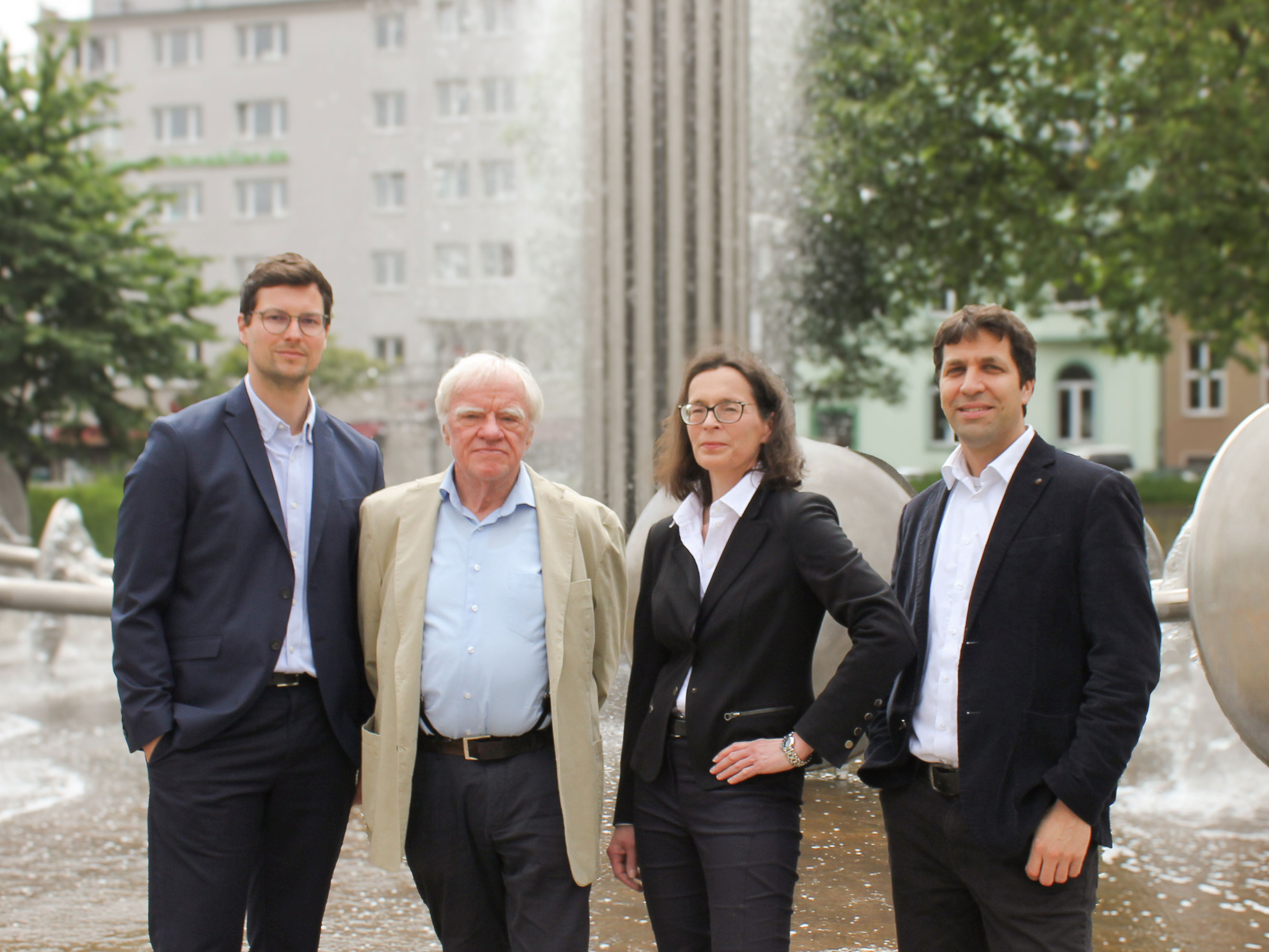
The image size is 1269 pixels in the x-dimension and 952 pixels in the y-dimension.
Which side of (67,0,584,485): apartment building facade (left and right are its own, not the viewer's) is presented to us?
front

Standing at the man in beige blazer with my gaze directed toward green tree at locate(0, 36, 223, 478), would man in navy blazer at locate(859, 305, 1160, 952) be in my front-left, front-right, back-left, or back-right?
back-right

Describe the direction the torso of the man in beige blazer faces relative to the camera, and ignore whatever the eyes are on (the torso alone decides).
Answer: toward the camera

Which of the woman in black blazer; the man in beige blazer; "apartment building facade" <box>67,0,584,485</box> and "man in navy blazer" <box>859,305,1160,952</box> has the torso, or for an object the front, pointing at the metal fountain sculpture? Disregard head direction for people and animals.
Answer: the apartment building facade

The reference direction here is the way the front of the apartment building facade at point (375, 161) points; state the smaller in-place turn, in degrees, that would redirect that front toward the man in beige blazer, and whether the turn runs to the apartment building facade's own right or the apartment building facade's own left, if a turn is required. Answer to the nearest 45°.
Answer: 0° — it already faces them

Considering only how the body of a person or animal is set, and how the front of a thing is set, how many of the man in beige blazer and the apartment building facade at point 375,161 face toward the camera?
2

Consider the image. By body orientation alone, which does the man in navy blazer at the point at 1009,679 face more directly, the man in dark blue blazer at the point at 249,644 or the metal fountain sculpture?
the man in dark blue blazer

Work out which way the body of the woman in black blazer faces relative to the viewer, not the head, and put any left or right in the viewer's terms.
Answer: facing the viewer and to the left of the viewer

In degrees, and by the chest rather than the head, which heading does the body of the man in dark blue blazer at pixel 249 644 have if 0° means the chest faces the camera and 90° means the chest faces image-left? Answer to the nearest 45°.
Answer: approximately 315°

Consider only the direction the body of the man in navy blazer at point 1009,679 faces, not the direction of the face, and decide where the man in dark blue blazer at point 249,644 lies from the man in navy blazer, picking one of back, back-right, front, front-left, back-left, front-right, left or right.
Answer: front-right
